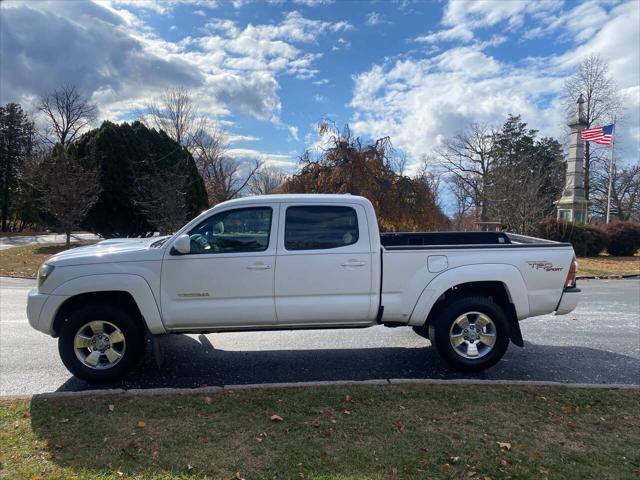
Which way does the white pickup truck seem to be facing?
to the viewer's left

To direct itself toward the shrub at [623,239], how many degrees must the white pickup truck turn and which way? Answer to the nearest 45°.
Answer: approximately 135° to its right

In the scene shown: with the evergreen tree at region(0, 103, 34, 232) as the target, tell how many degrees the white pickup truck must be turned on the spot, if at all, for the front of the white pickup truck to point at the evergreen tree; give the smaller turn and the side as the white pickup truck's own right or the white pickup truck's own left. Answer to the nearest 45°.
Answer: approximately 45° to the white pickup truck's own right

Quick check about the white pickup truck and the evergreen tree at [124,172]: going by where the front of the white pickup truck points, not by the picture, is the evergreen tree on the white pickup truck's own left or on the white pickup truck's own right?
on the white pickup truck's own right

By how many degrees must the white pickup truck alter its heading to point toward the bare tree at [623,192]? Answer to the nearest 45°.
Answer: approximately 135° to its right

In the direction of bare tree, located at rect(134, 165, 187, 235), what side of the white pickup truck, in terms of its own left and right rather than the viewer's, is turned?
right

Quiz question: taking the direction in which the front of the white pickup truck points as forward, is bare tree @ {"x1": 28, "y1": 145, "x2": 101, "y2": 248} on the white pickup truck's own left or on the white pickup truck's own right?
on the white pickup truck's own right

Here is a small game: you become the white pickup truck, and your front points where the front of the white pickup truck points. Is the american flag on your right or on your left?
on your right
